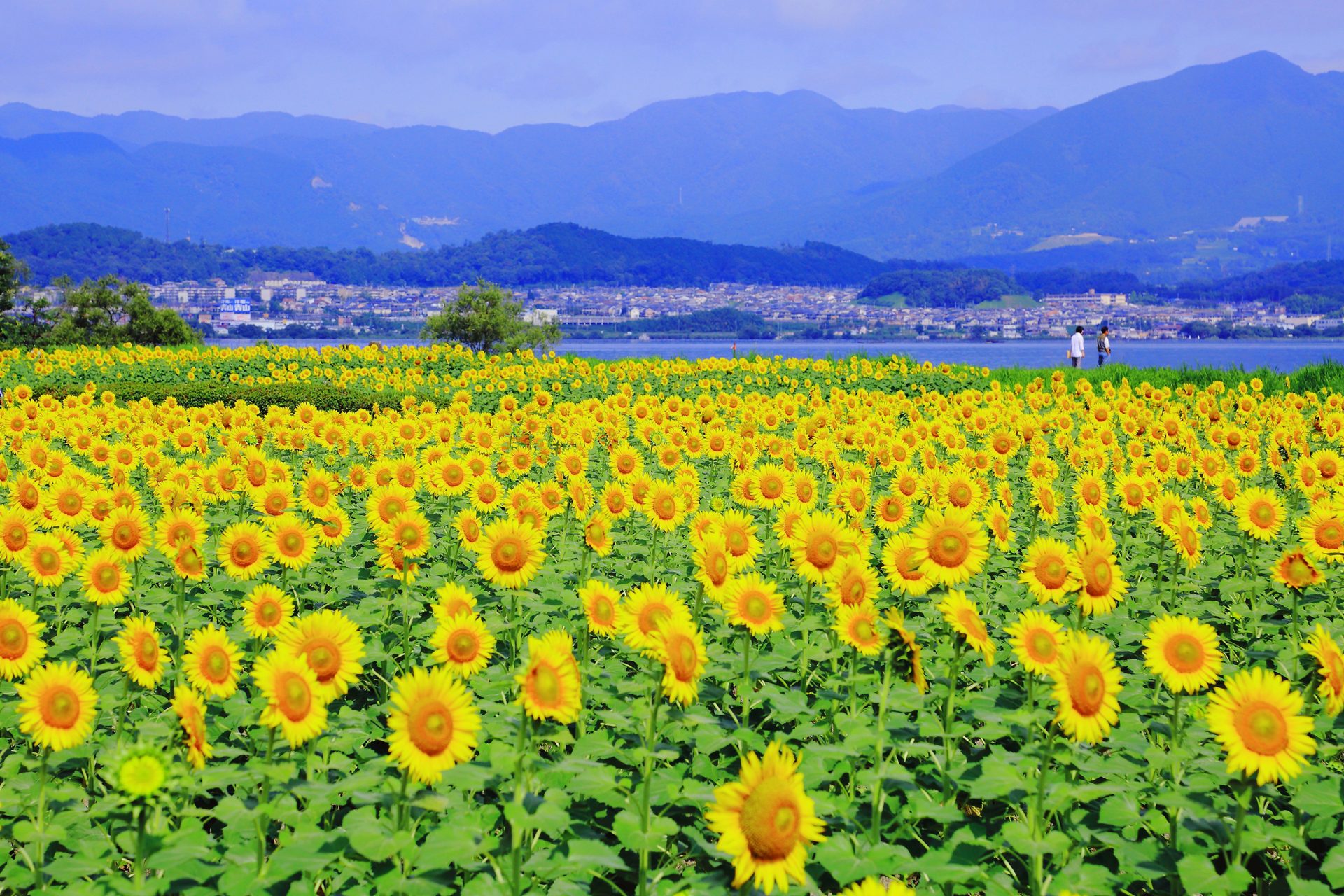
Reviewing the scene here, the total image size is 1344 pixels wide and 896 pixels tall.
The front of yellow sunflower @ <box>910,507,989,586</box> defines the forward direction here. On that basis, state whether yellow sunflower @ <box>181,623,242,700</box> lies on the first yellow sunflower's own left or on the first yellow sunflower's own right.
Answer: on the first yellow sunflower's own right

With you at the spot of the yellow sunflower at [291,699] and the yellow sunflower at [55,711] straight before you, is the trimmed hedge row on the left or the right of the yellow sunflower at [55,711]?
right

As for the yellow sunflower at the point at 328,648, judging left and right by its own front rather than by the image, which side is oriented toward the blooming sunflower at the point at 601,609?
left

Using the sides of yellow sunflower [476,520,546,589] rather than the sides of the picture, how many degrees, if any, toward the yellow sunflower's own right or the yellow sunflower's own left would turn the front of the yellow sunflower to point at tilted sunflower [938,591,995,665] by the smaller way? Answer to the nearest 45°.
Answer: approximately 45° to the yellow sunflower's own left

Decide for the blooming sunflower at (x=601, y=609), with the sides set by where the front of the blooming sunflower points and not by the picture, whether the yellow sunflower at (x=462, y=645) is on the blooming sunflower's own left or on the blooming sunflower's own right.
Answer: on the blooming sunflower's own right

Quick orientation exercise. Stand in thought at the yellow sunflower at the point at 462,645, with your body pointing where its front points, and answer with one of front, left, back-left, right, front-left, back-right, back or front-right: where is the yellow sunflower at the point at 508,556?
back

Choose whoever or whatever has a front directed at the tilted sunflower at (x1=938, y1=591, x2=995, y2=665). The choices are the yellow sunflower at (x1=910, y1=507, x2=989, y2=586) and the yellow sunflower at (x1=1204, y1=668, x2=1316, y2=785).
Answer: the yellow sunflower at (x1=910, y1=507, x2=989, y2=586)

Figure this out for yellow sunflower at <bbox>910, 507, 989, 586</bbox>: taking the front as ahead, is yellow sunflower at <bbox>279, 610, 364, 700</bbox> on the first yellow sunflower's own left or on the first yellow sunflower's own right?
on the first yellow sunflower's own right

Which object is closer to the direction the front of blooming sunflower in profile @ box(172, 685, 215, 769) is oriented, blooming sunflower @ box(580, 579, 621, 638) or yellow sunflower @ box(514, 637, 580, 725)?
the yellow sunflower
